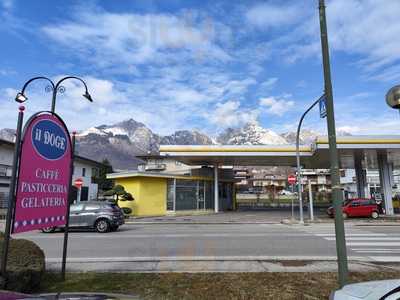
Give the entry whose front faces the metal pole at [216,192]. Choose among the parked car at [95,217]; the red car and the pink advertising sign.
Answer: the red car

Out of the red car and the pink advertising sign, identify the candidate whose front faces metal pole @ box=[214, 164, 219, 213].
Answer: the red car

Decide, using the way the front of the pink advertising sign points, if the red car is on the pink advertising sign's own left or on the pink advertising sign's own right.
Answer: on the pink advertising sign's own left

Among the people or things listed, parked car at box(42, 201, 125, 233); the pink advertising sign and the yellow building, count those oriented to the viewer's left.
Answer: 1

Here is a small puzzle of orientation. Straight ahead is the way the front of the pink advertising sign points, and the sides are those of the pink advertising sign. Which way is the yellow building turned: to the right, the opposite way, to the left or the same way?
the same way

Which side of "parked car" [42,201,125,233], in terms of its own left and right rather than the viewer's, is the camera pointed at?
left

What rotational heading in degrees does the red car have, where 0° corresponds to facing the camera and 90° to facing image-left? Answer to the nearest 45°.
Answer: approximately 90°

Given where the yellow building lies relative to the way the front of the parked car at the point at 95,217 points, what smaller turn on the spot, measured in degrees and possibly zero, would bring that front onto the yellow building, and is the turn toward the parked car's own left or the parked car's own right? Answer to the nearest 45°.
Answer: approximately 135° to the parked car's own right

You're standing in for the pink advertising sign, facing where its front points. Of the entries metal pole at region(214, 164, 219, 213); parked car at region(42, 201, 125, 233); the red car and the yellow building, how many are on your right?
0

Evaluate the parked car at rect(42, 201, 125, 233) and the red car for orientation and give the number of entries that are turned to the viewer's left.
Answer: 2

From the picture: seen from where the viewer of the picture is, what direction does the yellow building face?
facing the viewer and to the right of the viewer

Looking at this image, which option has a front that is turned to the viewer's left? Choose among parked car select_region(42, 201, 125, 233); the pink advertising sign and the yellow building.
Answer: the parked car

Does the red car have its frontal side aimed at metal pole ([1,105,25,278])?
no

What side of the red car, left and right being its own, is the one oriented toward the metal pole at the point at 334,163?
left

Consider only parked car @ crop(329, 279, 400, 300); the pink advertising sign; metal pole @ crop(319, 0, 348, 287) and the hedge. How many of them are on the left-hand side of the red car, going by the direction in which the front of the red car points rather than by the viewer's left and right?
4

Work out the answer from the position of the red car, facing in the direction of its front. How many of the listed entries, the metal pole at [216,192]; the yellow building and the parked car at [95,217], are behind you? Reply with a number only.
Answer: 0

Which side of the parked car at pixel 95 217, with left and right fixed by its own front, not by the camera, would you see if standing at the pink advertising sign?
left
